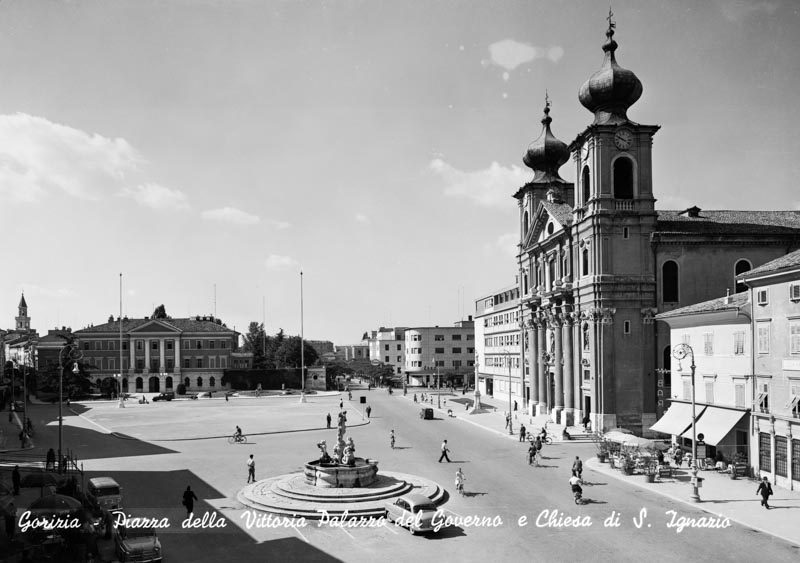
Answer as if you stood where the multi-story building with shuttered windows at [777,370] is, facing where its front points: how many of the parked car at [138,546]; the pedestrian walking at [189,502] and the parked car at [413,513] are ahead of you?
3

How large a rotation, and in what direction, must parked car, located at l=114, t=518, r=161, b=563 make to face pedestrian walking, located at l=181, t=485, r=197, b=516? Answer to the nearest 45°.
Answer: approximately 135° to its left

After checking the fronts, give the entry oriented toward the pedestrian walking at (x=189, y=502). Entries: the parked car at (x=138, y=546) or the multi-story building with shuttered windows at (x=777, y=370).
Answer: the multi-story building with shuttered windows

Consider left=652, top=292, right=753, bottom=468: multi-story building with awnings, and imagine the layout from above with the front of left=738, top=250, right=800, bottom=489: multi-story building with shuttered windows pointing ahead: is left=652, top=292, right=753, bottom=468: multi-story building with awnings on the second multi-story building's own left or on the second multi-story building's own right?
on the second multi-story building's own right

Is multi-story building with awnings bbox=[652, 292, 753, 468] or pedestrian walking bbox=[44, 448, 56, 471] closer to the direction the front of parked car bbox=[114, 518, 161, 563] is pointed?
the multi-story building with awnings

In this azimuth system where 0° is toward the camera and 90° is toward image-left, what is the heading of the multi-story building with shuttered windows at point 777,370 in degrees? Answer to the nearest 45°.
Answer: approximately 45°

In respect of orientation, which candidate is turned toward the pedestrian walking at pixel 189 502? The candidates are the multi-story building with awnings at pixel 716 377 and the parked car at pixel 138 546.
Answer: the multi-story building with awnings
